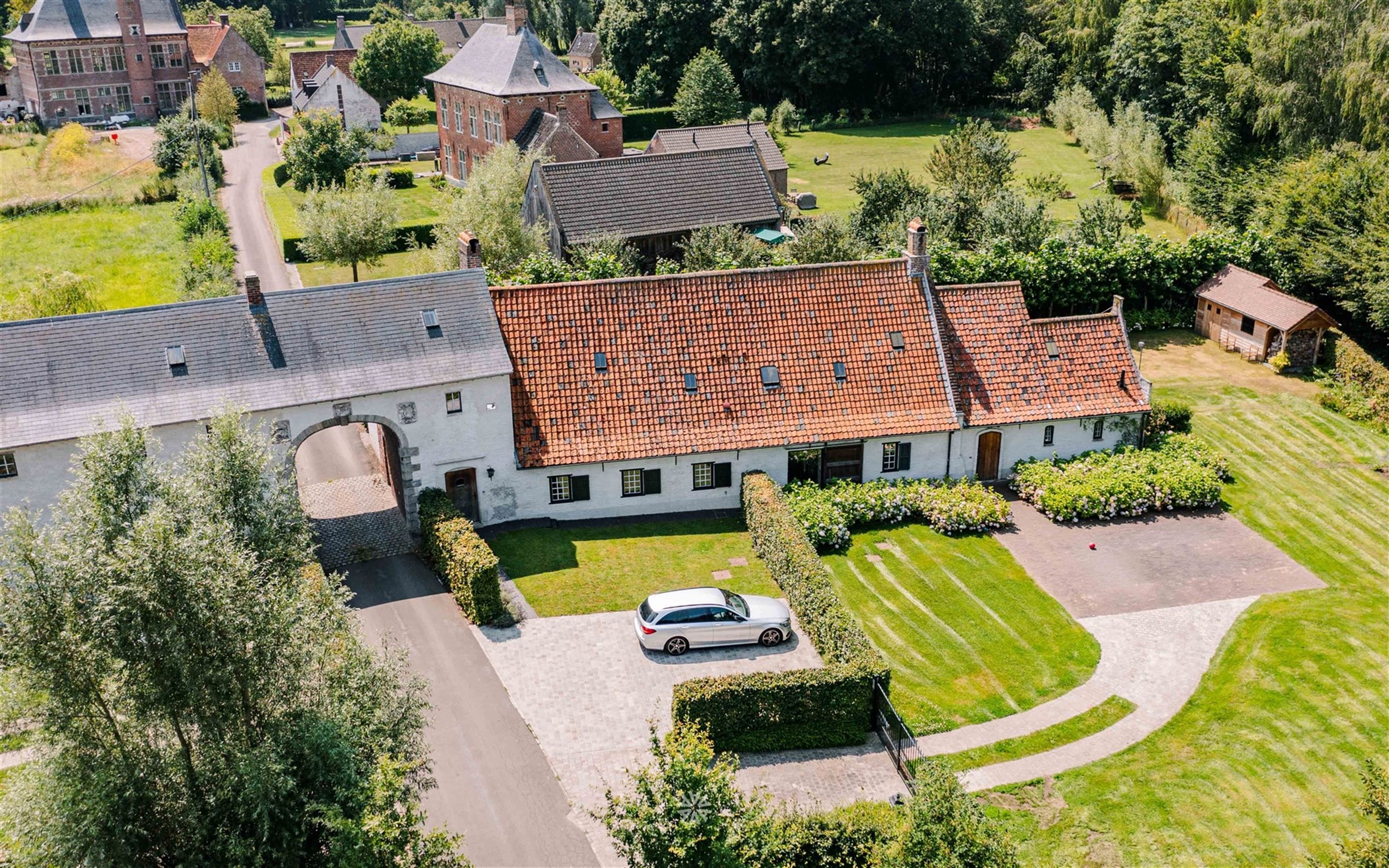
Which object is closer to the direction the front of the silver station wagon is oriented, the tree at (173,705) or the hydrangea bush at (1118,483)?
the hydrangea bush

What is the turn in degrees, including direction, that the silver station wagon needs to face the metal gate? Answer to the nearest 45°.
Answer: approximately 45° to its right

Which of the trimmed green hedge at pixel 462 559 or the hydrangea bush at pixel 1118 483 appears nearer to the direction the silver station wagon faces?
the hydrangea bush

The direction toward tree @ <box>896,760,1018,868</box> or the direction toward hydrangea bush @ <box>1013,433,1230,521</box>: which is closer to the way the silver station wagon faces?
the hydrangea bush

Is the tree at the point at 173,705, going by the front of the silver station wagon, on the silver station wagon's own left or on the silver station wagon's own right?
on the silver station wagon's own right

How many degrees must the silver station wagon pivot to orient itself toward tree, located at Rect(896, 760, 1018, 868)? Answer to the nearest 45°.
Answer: approximately 90° to its right

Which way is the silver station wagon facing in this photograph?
to the viewer's right

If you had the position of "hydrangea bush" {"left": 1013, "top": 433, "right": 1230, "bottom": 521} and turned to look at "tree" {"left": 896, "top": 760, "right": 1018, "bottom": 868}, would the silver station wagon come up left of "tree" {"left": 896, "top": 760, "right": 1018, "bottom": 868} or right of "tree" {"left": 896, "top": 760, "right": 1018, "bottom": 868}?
right

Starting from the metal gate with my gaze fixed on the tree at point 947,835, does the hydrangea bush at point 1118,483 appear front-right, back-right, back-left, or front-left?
back-left

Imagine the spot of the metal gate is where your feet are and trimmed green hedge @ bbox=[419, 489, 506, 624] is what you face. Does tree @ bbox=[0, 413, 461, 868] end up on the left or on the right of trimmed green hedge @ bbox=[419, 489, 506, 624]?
left

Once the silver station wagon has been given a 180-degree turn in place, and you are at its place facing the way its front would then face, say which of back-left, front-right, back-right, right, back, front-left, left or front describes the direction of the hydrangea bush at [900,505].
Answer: back-right

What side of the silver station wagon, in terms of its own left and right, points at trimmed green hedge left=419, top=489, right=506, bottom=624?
back
